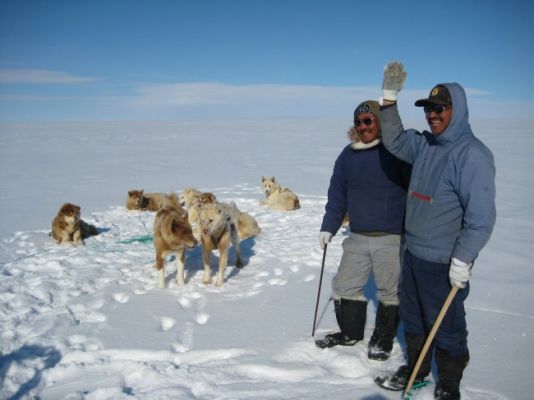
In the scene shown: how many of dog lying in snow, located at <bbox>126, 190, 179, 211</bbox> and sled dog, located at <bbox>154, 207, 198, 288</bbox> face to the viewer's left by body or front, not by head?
1

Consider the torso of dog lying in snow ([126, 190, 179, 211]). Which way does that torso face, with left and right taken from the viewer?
facing to the left of the viewer

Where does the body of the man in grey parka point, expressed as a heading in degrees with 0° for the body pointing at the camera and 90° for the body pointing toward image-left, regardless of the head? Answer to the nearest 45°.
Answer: approximately 45°

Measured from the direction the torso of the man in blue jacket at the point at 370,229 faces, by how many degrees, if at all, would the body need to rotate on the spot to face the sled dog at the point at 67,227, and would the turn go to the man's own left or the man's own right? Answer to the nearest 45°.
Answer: approximately 90° to the man's own right

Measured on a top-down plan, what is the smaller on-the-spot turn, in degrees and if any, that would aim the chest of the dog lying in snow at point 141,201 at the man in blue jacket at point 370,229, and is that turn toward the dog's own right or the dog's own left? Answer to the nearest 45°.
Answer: approximately 90° to the dog's own left

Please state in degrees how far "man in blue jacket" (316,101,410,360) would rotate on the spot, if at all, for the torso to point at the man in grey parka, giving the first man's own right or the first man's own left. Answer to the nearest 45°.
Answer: approximately 90° to the first man's own left

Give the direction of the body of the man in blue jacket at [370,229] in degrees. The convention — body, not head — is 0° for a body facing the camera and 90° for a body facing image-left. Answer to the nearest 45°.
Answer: approximately 45°

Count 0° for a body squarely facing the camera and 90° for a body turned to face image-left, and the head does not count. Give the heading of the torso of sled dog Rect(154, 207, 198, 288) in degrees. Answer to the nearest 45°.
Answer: approximately 0°

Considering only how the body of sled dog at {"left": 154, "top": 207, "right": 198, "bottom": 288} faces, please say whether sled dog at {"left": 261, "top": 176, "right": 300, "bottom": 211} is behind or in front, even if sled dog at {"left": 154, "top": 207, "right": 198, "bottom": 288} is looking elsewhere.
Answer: behind

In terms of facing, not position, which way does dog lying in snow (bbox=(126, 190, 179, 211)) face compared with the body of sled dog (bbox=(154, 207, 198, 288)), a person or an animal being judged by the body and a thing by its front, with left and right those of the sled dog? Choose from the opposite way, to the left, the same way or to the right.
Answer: to the right
